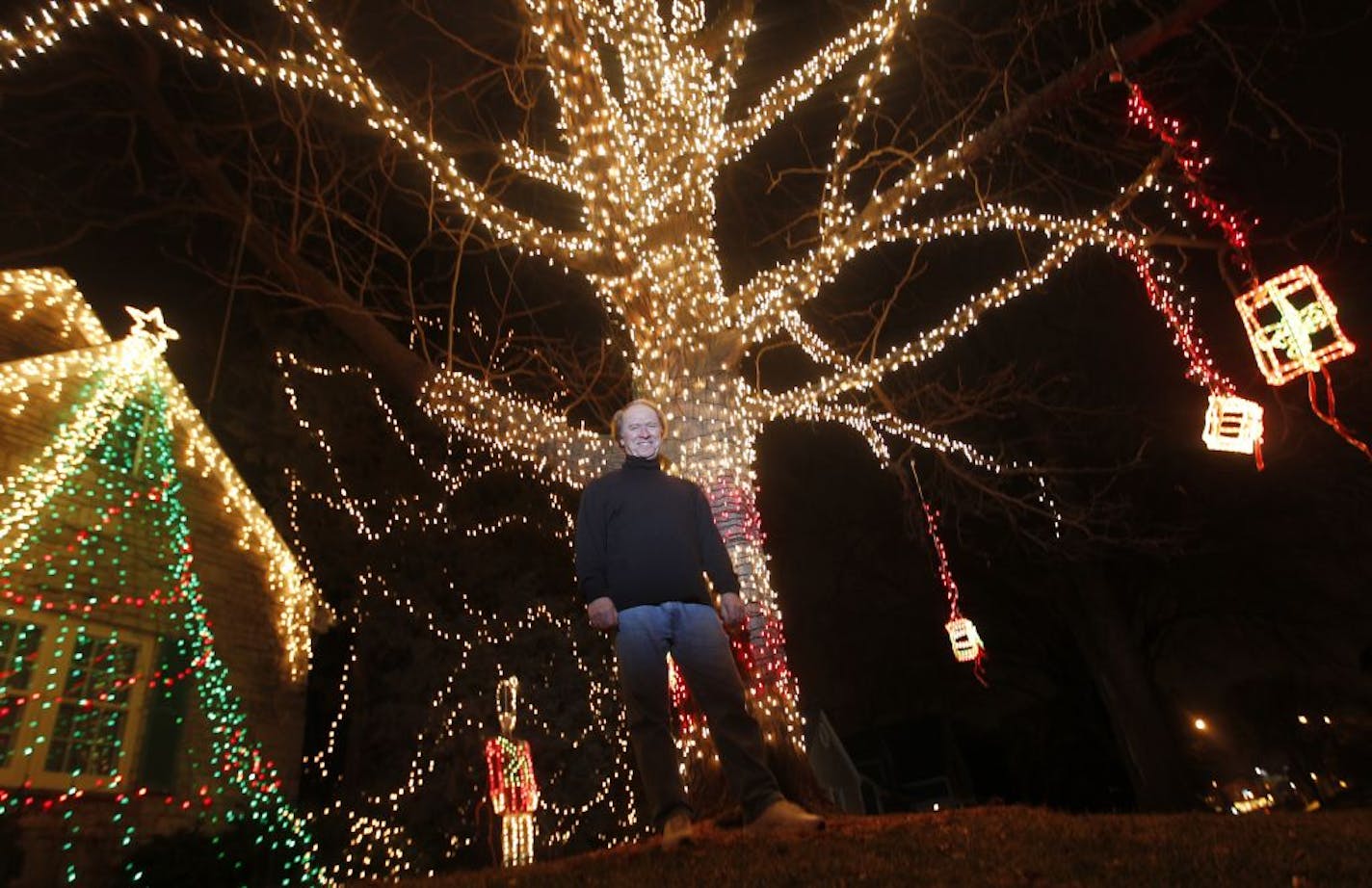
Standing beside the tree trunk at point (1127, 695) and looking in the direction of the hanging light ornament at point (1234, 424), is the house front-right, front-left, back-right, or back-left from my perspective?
front-right

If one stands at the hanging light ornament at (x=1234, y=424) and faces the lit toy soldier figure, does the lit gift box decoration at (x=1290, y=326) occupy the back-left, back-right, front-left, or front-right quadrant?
back-left

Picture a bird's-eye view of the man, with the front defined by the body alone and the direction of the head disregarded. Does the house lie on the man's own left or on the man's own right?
on the man's own right

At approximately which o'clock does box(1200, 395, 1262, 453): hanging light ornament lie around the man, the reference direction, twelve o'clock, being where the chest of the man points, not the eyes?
The hanging light ornament is roughly at 8 o'clock from the man.

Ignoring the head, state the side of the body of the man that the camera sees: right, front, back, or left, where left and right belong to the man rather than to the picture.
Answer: front

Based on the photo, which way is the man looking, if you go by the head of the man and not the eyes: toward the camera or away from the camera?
toward the camera
